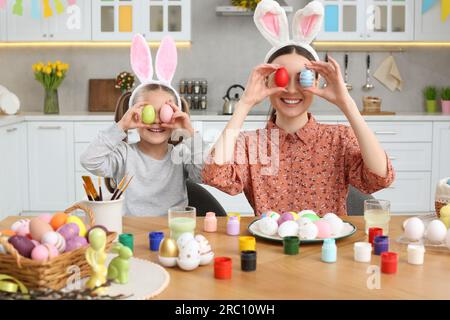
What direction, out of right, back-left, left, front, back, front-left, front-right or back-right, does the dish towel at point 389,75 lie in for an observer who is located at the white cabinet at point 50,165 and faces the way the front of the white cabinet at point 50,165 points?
left

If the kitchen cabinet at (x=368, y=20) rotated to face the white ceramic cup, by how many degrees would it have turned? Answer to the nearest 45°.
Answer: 0° — it already faces it

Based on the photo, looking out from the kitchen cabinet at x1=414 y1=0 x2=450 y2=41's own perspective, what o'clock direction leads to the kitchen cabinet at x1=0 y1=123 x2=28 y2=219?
the kitchen cabinet at x1=0 y1=123 x2=28 y2=219 is roughly at 2 o'clock from the kitchen cabinet at x1=414 y1=0 x2=450 y2=41.

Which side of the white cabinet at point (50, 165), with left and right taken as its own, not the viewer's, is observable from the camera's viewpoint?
front

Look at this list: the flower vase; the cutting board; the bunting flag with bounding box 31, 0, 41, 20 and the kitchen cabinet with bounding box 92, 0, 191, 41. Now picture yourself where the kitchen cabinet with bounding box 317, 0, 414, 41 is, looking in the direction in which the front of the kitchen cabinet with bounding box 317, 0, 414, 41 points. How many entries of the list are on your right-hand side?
4

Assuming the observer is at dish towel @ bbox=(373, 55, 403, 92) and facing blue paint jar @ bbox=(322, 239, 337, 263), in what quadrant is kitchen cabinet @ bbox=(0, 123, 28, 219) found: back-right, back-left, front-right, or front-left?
front-right

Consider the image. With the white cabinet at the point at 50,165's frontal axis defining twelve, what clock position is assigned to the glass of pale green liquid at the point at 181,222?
The glass of pale green liquid is roughly at 12 o'clock from the white cabinet.

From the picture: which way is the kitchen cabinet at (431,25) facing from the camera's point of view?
toward the camera

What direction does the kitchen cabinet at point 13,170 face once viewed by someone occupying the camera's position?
facing the viewer and to the right of the viewer

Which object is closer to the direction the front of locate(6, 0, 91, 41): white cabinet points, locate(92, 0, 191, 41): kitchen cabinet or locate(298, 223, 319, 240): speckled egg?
the speckled egg

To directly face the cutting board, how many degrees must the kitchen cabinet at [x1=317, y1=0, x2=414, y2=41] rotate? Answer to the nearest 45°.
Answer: approximately 90° to its right

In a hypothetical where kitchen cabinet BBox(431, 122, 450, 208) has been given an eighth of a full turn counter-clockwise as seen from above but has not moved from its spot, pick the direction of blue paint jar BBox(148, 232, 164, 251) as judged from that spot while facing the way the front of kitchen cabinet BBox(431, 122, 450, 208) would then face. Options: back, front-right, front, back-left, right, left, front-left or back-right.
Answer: front-right

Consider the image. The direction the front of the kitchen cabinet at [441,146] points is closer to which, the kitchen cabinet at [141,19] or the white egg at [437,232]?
the white egg

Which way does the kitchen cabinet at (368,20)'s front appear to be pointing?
toward the camera
